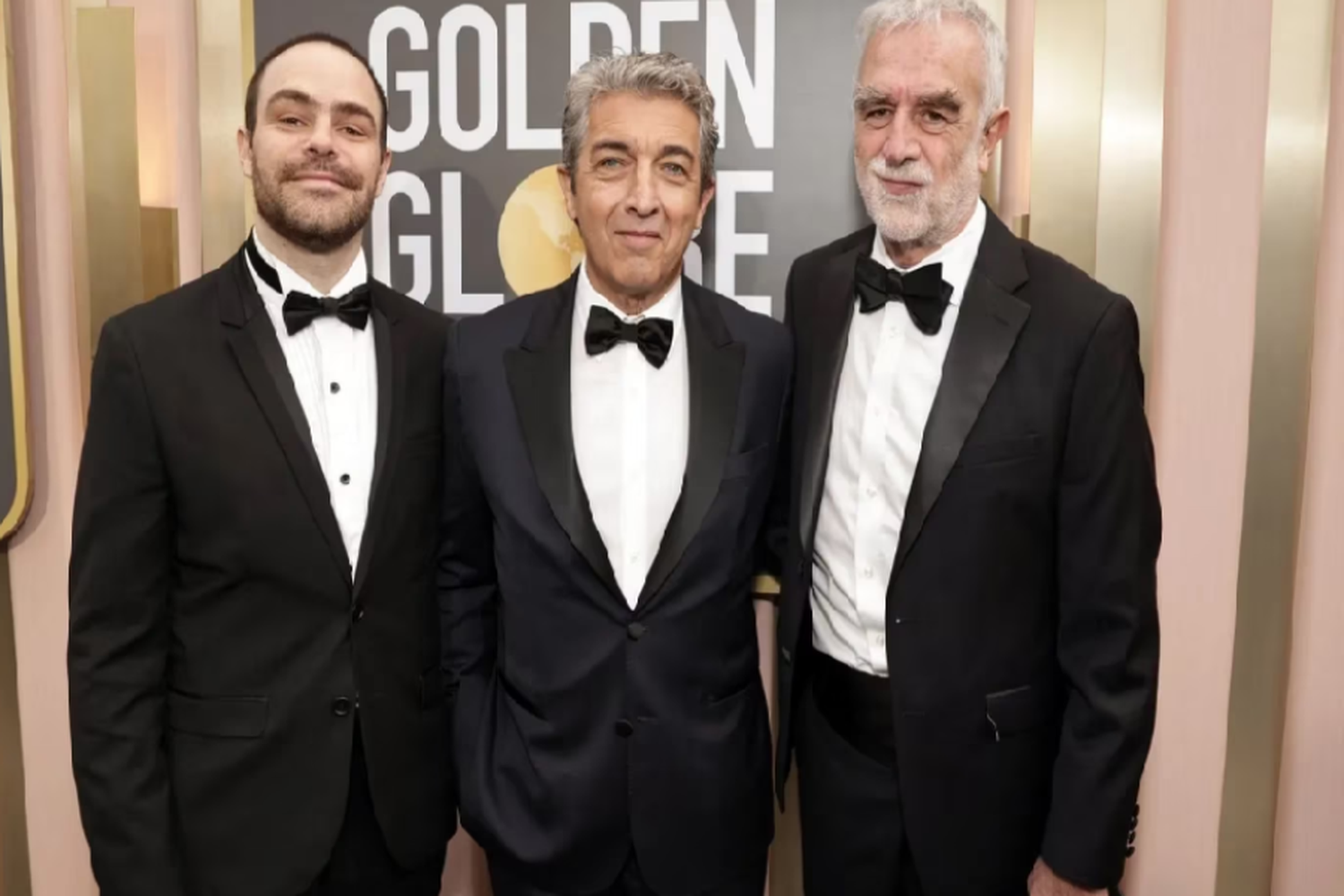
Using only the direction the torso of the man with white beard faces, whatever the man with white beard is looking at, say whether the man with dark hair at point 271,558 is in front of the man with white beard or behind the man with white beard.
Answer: in front

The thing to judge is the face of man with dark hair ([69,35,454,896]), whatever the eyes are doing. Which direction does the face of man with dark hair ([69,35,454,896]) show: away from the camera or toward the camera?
toward the camera

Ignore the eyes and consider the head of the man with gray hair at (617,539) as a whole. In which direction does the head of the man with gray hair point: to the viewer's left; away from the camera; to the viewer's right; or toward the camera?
toward the camera

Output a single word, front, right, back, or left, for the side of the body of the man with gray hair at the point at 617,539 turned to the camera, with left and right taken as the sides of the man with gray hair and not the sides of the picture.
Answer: front

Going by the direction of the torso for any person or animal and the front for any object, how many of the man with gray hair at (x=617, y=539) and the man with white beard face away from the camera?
0
